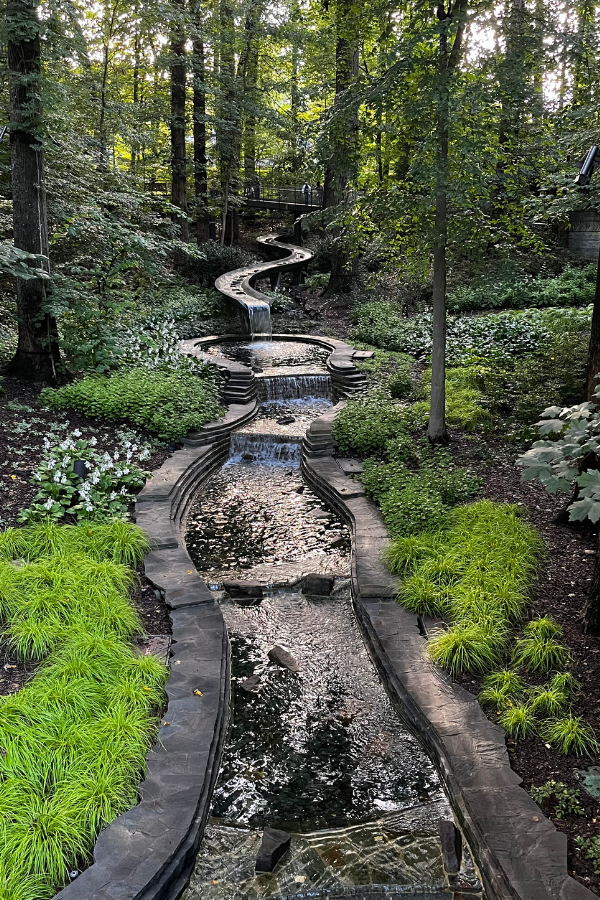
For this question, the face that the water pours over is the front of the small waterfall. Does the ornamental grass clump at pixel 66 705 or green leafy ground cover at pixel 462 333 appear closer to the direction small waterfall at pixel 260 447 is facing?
the ornamental grass clump

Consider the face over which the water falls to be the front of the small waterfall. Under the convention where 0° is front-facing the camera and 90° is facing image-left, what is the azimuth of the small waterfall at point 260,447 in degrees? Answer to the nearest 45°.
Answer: approximately 0°

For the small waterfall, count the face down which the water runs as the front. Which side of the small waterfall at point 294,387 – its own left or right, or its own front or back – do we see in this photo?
front

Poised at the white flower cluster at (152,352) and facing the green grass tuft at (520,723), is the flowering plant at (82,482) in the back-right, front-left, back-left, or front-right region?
front-right

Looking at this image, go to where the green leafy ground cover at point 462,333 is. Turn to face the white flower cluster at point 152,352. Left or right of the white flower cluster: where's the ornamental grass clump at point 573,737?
left

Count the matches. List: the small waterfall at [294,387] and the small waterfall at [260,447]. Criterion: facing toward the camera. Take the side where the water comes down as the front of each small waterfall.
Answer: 2

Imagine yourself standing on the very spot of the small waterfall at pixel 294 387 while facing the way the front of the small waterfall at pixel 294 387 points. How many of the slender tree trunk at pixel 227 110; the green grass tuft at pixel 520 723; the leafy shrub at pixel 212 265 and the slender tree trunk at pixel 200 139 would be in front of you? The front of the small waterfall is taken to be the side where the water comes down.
1

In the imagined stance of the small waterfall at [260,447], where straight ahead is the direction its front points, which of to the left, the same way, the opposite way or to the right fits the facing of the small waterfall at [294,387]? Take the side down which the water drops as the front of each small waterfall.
the same way

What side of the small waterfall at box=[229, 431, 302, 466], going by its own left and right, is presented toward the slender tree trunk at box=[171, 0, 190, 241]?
back

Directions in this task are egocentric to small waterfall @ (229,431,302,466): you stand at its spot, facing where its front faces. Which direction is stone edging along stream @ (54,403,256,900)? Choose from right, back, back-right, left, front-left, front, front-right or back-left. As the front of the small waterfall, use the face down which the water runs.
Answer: front

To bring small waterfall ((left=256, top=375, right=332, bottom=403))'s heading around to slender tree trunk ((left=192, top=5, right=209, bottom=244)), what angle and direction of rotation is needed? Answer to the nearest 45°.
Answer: approximately 180°
